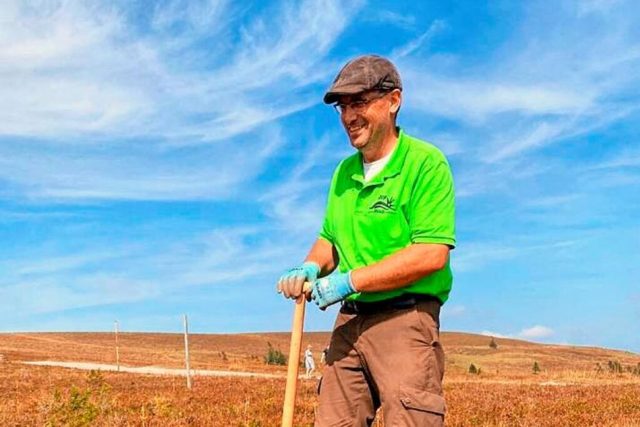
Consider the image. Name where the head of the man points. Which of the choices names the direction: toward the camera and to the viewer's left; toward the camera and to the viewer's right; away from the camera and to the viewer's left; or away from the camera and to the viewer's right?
toward the camera and to the viewer's left

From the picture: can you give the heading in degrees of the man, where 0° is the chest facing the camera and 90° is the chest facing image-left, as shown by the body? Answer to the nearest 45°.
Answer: approximately 45°

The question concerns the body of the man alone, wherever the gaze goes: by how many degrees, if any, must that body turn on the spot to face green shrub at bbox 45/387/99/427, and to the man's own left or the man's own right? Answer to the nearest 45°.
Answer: approximately 90° to the man's own right
